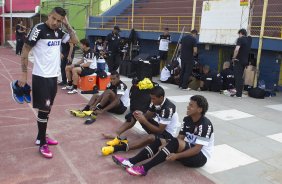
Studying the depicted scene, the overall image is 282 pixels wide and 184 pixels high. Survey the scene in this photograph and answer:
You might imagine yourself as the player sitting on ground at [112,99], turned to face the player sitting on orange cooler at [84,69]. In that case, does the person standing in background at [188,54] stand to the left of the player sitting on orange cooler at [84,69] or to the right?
right

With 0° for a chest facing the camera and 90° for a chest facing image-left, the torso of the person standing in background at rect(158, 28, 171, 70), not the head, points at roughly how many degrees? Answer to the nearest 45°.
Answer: approximately 0°

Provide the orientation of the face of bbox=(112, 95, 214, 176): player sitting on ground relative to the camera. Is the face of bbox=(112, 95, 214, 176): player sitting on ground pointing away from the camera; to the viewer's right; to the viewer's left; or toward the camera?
to the viewer's left

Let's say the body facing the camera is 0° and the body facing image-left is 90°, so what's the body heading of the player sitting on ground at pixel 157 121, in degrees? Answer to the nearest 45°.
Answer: approximately 45°

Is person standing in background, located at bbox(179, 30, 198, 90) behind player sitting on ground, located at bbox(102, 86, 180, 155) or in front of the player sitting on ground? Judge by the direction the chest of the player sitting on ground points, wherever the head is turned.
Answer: behind

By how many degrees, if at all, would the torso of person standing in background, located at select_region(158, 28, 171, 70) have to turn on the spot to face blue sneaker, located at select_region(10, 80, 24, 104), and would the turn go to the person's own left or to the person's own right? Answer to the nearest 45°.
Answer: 0° — they already face it
